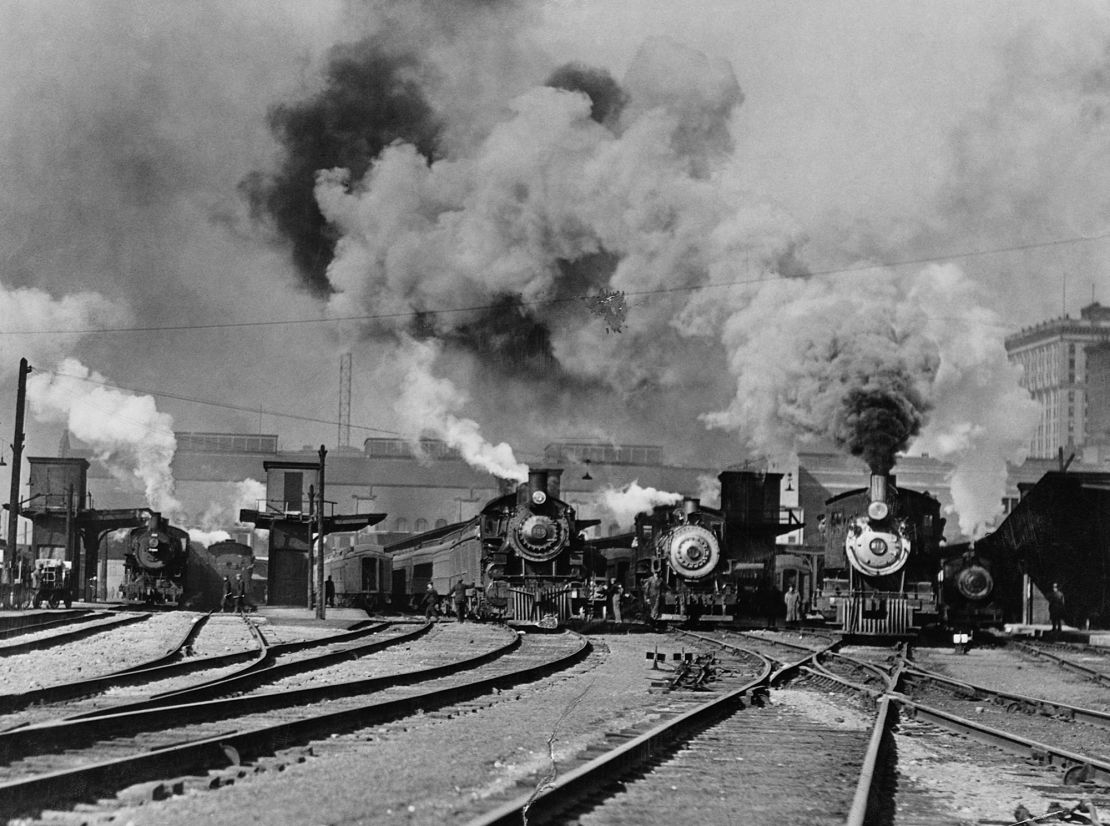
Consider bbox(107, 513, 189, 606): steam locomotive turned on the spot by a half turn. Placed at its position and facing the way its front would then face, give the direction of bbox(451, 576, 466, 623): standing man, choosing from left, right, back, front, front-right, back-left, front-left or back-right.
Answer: back-right

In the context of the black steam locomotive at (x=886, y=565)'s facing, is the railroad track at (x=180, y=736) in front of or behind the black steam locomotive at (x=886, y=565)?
in front

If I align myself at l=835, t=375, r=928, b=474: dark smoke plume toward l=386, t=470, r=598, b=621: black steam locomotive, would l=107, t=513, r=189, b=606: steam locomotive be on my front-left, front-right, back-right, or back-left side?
front-right

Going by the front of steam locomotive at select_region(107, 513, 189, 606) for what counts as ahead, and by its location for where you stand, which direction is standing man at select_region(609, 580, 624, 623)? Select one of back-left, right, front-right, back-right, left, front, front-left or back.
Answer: front-left

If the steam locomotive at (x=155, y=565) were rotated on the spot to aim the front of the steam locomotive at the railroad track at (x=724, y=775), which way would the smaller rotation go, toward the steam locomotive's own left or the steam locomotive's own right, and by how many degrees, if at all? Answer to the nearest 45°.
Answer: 0° — it already faces it

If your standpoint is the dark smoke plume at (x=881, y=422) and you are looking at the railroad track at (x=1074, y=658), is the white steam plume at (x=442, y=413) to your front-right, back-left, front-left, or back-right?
back-right

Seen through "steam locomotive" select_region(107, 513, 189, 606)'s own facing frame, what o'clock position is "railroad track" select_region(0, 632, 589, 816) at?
The railroad track is roughly at 12 o'clock from the steam locomotive.

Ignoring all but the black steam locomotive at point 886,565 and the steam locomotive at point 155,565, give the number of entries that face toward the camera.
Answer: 2

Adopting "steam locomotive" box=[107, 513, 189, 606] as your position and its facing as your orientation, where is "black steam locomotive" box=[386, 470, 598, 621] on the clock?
The black steam locomotive is roughly at 11 o'clock from the steam locomotive.

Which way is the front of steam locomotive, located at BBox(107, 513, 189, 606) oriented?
toward the camera

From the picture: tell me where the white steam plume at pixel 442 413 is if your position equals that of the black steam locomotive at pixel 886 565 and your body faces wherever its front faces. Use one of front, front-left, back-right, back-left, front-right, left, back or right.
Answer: back-right

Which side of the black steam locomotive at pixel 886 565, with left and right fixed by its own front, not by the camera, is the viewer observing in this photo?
front

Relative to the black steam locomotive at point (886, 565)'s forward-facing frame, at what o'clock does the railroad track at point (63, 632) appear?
The railroad track is roughly at 2 o'clock from the black steam locomotive.
